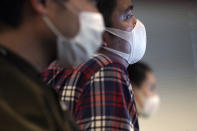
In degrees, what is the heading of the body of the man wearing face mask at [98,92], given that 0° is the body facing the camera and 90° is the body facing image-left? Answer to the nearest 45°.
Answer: approximately 270°

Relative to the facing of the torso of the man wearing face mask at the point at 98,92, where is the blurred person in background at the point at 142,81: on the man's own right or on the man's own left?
on the man's own left

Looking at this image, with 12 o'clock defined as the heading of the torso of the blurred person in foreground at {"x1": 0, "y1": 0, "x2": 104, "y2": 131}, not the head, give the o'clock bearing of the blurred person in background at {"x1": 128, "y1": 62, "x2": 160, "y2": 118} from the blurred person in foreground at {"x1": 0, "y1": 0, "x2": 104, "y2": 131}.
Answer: the blurred person in background at {"x1": 128, "y1": 62, "x2": 160, "y2": 118} is roughly at 10 o'clock from the blurred person in foreground at {"x1": 0, "y1": 0, "x2": 104, "y2": 131}.

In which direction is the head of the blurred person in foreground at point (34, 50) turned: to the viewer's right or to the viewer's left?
to the viewer's right

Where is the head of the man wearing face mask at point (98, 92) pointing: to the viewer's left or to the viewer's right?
to the viewer's right

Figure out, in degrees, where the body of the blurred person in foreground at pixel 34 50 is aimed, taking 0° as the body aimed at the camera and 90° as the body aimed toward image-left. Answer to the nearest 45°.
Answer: approximately 270°

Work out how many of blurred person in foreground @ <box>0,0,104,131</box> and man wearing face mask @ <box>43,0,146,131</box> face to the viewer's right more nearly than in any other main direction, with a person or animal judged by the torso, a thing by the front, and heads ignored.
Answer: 2
